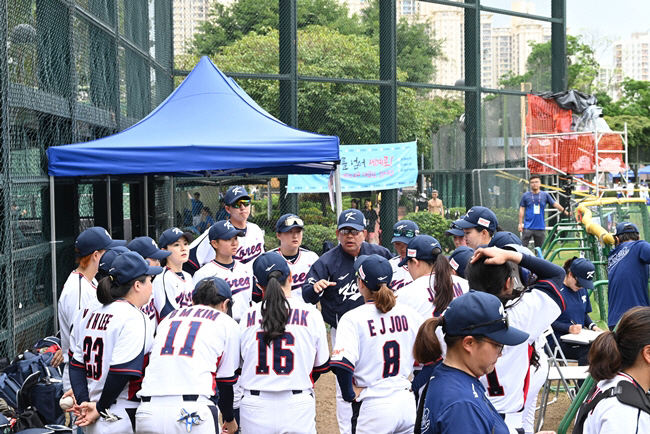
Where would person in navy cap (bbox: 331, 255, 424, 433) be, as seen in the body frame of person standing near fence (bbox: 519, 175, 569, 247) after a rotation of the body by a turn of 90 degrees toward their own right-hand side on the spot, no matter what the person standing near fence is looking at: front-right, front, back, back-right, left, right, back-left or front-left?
left

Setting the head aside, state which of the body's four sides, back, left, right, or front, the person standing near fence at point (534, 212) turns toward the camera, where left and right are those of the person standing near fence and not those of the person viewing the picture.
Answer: front

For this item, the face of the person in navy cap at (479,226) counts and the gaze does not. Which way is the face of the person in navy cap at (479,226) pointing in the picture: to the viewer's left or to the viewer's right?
to the viewer's left

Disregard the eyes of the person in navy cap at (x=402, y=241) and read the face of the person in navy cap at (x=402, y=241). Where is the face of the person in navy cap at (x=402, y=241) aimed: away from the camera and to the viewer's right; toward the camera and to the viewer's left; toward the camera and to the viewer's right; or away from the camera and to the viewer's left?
toward the camera and to the viewer's left

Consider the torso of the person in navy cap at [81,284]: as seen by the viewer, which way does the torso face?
to the viewer's right

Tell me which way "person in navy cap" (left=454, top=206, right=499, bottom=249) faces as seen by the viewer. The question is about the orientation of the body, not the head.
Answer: to the viewer's left

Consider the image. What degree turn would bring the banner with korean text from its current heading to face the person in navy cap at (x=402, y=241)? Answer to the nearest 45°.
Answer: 0° — it already faces them

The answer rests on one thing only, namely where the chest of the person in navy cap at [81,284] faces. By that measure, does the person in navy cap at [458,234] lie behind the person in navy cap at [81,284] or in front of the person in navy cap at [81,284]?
in front

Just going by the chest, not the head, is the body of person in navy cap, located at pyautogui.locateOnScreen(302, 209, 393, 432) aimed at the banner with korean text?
no

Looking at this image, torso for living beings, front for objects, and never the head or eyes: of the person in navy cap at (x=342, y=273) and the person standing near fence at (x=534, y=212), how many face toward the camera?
2

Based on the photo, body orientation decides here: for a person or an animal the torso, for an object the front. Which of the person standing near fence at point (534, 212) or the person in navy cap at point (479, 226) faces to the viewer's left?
the person in navy cap

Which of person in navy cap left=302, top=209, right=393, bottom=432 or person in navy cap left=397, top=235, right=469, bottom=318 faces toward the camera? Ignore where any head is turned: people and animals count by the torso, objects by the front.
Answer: person in navy cap left=302, top=209, right=393, bottom=432

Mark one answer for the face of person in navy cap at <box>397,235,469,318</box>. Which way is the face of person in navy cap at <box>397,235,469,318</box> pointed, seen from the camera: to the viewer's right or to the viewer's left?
to the viewer's left

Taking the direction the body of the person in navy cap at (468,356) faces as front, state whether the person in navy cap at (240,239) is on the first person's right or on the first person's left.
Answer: on the first person's left

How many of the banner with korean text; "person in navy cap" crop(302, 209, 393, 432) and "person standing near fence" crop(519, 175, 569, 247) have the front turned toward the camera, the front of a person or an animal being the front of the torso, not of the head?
3
